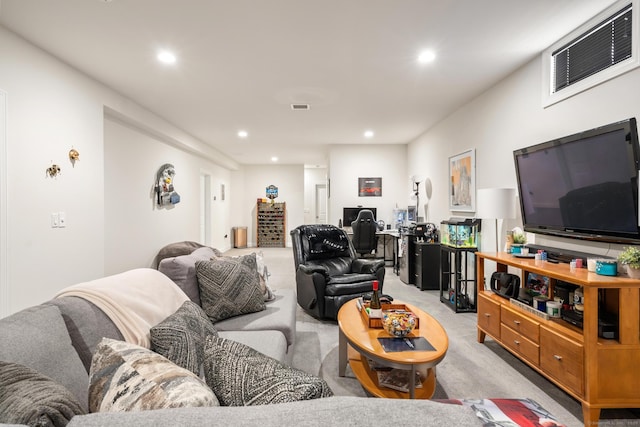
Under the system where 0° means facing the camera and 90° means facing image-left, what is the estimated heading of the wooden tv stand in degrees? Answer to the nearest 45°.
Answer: approximately 45°

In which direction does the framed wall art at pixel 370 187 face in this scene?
toward the camera

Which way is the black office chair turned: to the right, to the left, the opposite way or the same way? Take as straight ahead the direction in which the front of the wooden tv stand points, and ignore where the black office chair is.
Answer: to the right

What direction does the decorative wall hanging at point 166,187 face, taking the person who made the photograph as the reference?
facing the viewer and to the right of the viewer

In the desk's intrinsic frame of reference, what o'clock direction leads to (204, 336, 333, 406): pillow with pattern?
The pillow with pattern is roughly at 12 o'clock from the desk.

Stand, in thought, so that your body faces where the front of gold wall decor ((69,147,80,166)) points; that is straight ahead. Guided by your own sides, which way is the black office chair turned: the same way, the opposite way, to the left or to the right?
to the left

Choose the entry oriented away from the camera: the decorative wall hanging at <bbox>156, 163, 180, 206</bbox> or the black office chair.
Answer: the black office chair

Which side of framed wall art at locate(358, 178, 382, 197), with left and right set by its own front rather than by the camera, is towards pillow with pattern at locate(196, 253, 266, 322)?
front

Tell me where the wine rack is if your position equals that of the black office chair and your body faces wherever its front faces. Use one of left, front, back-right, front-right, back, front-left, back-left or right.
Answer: front-left

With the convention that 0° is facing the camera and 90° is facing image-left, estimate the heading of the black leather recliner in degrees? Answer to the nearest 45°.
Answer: approximately 315°

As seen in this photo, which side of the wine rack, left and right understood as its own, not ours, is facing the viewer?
front

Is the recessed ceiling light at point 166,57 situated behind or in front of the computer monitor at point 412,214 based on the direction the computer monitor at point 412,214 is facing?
in front

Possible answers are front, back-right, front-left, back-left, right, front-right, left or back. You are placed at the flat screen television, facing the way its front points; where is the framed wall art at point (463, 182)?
right

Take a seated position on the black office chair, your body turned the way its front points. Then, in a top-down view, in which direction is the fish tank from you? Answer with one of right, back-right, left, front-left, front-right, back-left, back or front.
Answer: back-right

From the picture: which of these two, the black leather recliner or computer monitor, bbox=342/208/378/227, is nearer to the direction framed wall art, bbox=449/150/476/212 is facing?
the black leather recliner

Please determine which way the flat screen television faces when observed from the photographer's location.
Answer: facing the viewer and to the left of the viewer

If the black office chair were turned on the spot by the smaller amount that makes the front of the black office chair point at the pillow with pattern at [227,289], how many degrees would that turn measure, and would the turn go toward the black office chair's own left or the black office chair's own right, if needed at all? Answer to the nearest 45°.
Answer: approximately 180°

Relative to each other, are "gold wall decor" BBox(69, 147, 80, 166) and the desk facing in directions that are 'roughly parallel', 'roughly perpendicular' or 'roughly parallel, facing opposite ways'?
roughly perpendicular

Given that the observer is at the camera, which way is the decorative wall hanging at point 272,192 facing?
facing the viewer

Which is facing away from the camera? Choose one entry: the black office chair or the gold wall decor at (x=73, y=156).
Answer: the black office chair
